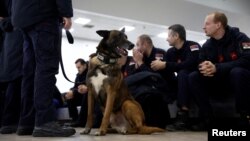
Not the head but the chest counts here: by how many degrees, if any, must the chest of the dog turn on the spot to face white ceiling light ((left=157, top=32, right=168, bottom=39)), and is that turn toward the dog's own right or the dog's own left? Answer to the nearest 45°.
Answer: approximately 135° to the dog's own right

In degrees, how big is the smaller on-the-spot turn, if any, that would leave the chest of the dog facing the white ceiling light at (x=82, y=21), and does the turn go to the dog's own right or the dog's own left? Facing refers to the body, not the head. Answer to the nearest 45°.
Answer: approximately 135° to the dog's own right

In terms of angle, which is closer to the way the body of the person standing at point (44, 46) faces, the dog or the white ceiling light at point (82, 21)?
the dog

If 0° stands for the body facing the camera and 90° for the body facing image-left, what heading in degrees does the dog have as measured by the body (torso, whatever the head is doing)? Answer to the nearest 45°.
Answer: approximately 45°

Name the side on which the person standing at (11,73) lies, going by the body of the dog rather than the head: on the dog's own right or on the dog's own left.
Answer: on the dog's own right

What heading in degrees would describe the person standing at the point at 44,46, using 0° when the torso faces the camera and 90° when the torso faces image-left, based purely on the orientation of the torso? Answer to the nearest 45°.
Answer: approximately 270°

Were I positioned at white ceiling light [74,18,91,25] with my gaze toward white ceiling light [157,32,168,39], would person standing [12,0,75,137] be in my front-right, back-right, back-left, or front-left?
back-right

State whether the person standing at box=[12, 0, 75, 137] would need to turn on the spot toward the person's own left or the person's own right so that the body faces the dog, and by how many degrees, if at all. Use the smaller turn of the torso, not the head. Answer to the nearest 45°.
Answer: approximately 45° to the person's own left

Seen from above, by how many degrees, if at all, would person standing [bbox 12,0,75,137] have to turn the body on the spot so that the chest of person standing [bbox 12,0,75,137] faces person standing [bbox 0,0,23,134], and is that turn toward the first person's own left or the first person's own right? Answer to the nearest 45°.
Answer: approximately 135° to the first person's own left

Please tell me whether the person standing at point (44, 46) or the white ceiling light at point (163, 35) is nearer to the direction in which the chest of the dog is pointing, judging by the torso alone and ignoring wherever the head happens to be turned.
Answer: the person standing

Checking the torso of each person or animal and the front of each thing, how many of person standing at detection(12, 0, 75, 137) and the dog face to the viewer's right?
1

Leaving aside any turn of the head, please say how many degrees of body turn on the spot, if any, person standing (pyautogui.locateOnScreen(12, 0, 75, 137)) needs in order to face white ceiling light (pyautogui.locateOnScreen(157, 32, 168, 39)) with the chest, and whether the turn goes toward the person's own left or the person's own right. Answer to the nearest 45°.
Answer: approximately 45° to the person's own left

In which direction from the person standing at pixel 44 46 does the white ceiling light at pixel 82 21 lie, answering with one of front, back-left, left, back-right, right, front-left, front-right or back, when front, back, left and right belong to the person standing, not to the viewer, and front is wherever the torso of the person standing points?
left
